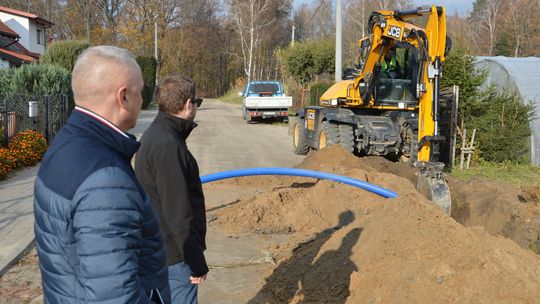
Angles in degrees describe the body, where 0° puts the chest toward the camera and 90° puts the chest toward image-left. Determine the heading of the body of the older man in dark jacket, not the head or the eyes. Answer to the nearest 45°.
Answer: approximately 225°

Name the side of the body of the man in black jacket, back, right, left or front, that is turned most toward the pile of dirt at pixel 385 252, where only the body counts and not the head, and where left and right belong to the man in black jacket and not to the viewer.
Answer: front

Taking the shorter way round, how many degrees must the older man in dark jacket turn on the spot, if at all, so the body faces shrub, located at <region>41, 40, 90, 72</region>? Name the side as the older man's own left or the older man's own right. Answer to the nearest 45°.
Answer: approximately 45° to the older man's own left

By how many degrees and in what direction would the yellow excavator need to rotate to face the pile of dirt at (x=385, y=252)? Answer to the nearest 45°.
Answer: approximately 45° to its right

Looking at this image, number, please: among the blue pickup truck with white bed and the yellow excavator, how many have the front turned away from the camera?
1

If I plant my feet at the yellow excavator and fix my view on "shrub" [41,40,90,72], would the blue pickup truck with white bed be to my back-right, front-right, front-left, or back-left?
front-right

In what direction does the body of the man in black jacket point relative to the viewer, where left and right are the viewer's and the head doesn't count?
facing away from the viewer and to the right of the viewer

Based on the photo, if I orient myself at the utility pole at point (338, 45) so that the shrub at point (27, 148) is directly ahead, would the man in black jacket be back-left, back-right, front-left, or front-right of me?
front-left

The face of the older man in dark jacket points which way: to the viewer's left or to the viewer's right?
to the viewer's right

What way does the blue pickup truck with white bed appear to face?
away from the camera
